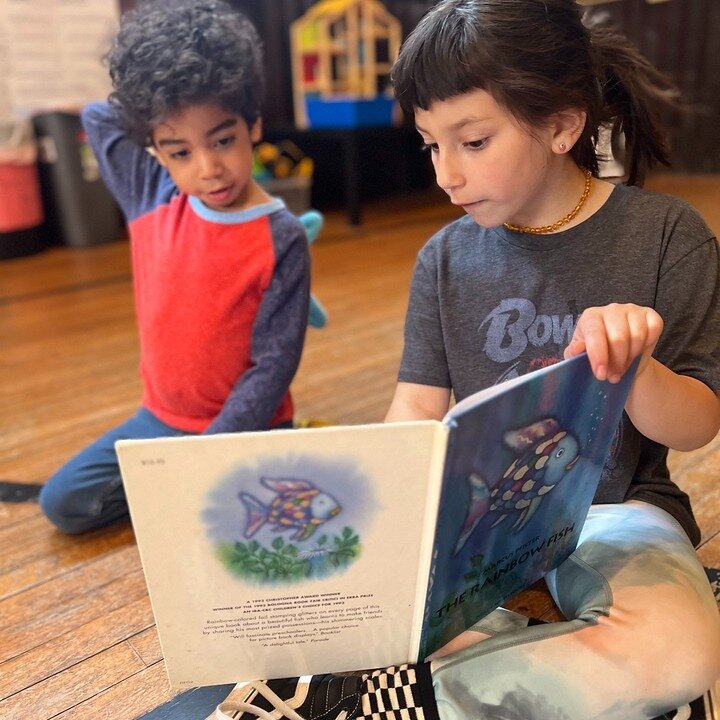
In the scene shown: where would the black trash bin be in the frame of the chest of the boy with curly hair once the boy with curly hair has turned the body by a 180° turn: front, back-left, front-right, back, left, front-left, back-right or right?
front

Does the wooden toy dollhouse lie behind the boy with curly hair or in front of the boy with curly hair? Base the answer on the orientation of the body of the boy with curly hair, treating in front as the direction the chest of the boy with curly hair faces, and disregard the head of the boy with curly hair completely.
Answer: behind

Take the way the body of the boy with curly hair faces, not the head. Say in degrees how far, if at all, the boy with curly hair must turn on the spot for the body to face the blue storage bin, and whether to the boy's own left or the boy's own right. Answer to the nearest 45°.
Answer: approximately 180°

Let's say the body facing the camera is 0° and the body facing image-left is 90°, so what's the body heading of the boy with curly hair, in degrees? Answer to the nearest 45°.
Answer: approximately 0°
